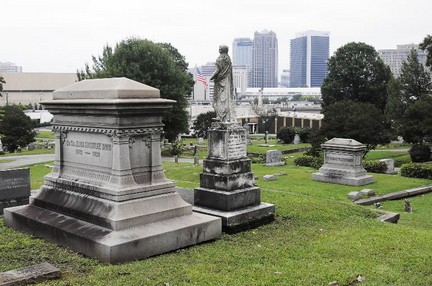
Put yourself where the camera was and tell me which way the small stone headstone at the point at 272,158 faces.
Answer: facing the viewer

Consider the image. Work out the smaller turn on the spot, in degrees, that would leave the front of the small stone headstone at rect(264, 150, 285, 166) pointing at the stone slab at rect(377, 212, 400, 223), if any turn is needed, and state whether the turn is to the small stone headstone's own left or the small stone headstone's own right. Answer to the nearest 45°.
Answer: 0° — it already faces it

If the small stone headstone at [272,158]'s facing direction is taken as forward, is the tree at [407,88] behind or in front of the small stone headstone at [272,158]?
behind

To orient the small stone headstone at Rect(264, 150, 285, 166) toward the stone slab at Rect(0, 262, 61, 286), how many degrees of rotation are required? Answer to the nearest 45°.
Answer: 0° — it already faces it

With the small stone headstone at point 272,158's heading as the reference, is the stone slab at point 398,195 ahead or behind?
ahead

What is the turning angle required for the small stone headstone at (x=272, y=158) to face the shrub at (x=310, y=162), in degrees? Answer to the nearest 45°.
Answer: approximately 90° to its left

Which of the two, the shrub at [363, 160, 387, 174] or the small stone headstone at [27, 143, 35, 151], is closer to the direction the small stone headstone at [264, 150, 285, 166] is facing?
the shrub

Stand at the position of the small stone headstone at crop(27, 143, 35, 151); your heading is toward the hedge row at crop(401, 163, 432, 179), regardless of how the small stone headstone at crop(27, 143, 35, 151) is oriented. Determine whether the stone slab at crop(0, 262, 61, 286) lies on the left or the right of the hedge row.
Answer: right

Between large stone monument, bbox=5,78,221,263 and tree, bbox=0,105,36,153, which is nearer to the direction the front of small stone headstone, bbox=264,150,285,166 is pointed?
the large stone monument

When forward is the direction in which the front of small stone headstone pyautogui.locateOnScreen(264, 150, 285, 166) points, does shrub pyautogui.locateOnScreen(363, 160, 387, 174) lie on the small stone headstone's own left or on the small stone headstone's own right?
on the small stone headstone's own left

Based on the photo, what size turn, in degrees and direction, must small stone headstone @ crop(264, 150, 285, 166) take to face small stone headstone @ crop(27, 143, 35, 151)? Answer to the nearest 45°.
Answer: approximately 135° to its right

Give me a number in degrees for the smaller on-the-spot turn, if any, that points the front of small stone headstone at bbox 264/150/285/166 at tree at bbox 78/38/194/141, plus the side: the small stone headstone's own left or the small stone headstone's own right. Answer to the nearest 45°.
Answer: approximately 135° to the small stone headstone's own right

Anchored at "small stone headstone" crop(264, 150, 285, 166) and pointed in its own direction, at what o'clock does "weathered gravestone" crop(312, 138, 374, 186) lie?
The weathered gravestone is roughly at 11 o'clock from the small stone headstone.

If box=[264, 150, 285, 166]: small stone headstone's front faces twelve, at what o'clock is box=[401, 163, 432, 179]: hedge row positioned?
The hedge row is roughly at 10 o'clock from the small stone headstone.

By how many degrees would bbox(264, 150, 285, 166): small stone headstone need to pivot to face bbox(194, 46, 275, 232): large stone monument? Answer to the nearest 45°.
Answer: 0° — it already faces it

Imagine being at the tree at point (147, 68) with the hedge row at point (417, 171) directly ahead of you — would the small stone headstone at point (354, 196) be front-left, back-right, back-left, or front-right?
front-right
